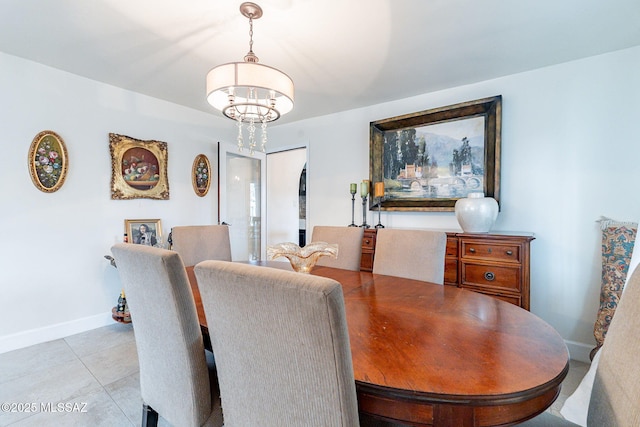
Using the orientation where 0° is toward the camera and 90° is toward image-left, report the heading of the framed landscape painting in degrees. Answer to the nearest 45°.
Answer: approximately 45°

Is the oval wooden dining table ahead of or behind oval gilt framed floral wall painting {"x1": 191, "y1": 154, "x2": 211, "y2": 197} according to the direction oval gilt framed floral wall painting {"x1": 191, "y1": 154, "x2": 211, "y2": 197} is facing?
ahead

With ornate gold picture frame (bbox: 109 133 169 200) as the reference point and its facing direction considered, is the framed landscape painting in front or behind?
in front

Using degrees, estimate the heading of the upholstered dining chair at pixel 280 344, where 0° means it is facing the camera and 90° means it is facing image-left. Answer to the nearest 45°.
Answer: approximately 225°

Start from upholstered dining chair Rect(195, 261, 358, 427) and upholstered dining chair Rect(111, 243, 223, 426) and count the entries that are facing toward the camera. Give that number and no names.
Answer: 0

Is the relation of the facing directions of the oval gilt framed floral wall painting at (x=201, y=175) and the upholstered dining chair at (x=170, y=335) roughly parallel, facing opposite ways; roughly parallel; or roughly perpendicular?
roughly perpendicular

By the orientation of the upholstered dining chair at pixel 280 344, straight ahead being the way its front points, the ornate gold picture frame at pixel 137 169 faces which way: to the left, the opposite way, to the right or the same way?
to the right

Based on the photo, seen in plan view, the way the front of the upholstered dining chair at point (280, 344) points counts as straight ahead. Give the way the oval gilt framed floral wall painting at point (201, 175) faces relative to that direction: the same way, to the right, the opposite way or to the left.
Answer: to the right

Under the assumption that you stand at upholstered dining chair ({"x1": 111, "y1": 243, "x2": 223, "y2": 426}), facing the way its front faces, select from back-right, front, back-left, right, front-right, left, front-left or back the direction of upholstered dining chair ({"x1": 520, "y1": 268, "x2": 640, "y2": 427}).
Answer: right

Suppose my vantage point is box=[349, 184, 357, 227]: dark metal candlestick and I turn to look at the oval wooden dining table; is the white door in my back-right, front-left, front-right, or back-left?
back-right
